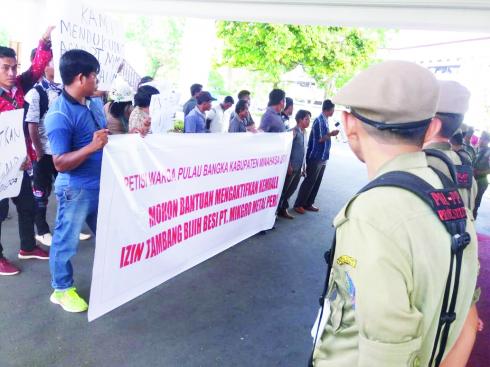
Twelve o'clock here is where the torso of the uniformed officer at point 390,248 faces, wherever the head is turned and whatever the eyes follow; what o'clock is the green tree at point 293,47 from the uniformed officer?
The green tree is roughly at 1 o'clock from the uniformed officer.

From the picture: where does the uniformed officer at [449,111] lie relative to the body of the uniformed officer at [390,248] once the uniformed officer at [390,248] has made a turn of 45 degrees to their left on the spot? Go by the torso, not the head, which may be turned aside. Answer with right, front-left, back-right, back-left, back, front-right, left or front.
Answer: right

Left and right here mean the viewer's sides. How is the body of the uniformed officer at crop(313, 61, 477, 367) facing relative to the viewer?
facing away from the viewer and to the left of the viewer

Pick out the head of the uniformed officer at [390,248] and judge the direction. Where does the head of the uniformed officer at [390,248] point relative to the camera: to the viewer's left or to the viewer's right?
to the viewer's left

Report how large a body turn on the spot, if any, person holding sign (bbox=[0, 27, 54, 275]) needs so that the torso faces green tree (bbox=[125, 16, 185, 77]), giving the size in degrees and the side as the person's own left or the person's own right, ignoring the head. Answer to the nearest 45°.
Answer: approximately 135° to the person's own left

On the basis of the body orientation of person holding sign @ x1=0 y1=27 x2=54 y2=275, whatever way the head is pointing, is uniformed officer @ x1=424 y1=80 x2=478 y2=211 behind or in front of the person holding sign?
in front

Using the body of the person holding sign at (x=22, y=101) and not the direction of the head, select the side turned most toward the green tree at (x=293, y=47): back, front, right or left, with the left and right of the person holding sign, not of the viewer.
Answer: left

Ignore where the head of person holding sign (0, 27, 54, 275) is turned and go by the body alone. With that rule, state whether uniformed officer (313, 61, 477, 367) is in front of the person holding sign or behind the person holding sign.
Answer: in front

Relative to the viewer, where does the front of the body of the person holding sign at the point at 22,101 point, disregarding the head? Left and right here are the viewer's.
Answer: facing the viewer and to the right of the viewer

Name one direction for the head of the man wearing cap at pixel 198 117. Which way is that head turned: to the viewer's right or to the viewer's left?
to the viewer's right
